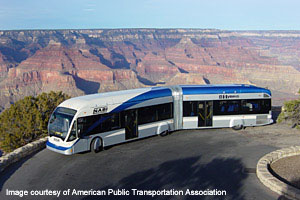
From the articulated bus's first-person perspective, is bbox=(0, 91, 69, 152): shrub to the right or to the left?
on its right

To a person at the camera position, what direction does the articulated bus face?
facing the viewer and to the left of the viewer
